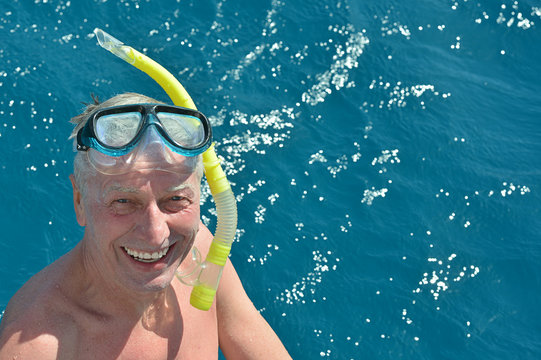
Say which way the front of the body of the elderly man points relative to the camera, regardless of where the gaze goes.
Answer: toward the camera
